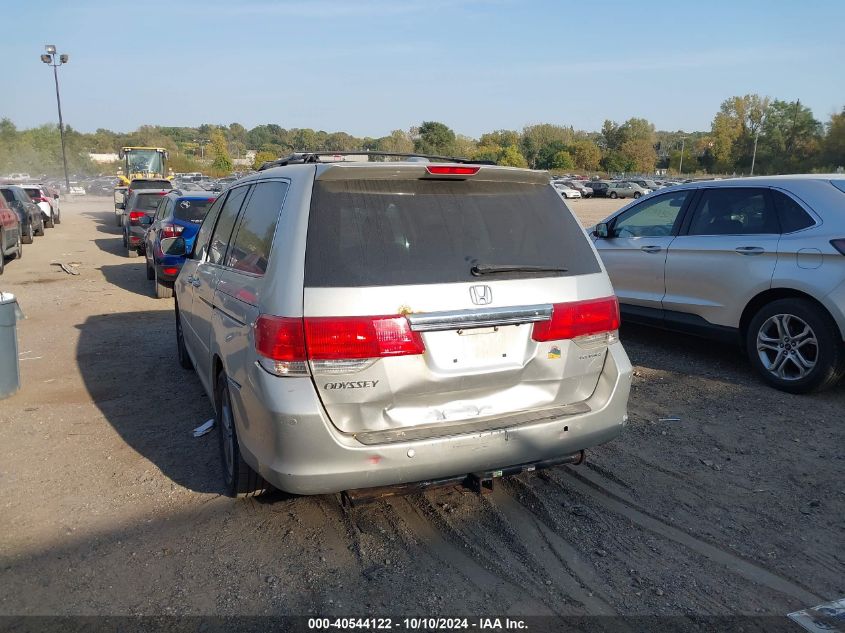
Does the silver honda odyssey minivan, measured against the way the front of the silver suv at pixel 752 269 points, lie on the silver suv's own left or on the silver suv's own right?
on the silver suv's own left

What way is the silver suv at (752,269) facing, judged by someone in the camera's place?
facing away from the viewer and to the left of the viewer

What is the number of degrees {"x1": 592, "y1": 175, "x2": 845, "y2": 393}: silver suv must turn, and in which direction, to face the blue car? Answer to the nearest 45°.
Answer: approximately 45° to its left

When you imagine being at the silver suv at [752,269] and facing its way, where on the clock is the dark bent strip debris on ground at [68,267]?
The dark bent strip debris on ground is roughly at 11 o'clock from the silver suv.

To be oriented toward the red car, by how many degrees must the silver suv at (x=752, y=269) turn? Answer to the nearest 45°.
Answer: approximately 45° to its left

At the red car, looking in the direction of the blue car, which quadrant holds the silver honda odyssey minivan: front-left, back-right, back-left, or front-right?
front-right

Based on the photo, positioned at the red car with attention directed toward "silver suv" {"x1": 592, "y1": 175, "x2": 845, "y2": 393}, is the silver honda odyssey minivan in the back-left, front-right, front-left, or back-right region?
front-right

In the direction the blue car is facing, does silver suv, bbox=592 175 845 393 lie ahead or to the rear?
to the rear

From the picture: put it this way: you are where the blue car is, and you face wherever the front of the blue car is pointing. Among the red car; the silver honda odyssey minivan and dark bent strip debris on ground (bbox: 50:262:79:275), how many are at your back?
1

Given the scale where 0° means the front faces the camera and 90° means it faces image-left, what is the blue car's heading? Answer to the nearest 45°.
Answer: approximately 180°

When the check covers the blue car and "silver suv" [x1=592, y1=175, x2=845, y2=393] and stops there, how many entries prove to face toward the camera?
0

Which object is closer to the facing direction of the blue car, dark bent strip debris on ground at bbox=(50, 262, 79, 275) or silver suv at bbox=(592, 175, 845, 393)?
the dark bent strip debris on ground
